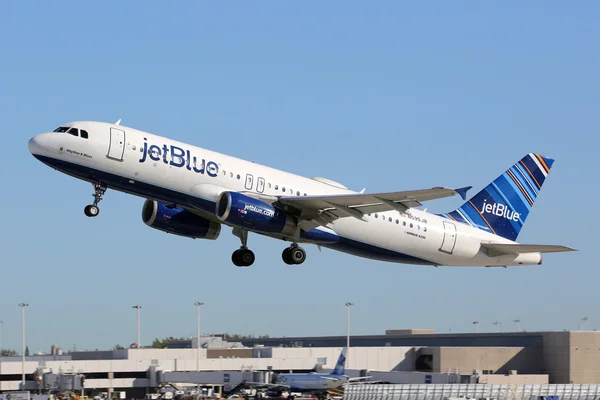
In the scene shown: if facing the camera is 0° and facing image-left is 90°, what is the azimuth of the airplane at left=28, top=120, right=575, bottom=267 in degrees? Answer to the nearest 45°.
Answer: approximately 45°
